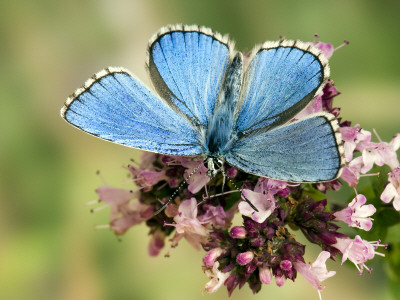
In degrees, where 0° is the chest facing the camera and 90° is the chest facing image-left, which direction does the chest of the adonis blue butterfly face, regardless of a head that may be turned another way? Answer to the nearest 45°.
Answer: approximately 0°

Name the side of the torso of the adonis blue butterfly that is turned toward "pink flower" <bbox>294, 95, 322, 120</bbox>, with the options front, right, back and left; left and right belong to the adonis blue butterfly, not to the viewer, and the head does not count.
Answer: left
